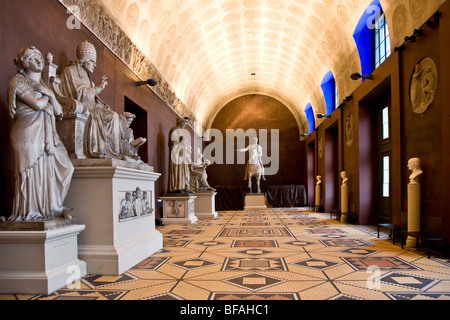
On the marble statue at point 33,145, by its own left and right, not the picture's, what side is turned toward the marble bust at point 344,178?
left

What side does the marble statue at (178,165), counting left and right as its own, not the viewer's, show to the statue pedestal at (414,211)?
front

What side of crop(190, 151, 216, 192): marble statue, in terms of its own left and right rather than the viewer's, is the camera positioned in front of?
right

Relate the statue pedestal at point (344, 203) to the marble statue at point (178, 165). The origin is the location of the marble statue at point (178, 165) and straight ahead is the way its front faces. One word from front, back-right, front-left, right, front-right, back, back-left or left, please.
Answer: front-left

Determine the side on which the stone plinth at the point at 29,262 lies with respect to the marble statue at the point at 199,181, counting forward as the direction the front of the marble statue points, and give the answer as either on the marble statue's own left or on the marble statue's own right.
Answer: on the marble statue's own right

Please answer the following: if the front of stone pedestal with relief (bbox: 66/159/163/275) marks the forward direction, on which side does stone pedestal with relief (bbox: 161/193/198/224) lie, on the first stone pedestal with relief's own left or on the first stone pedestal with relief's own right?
on the first stone pedestal with relief's own left

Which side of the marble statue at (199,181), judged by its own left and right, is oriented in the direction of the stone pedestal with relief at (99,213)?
right
